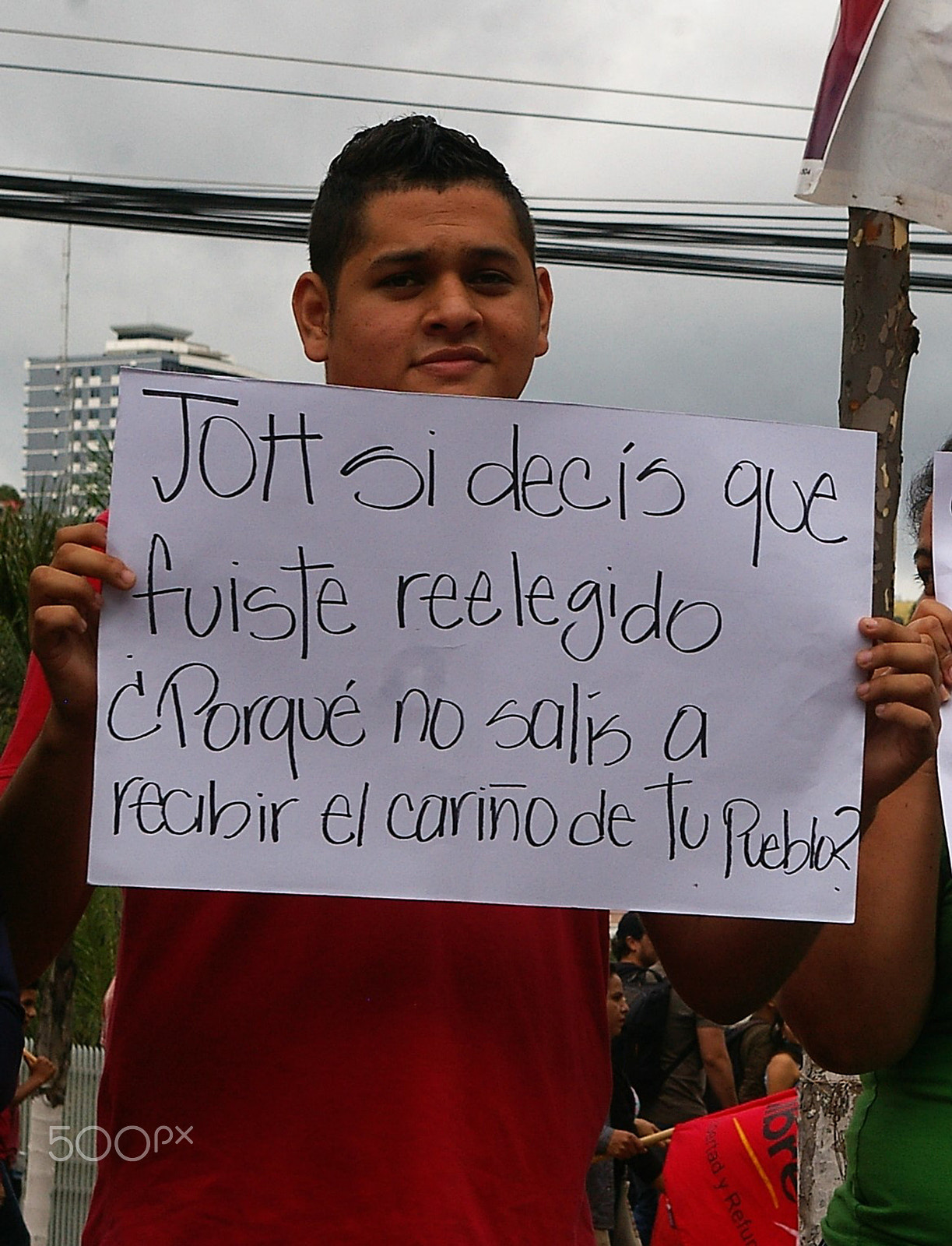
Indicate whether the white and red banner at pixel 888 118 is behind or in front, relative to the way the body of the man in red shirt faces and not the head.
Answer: behind

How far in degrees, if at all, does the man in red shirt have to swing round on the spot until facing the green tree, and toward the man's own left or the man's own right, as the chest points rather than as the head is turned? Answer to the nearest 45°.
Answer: approximately 180°

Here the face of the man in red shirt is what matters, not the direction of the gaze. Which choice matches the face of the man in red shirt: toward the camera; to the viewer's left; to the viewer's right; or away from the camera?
toward the camera

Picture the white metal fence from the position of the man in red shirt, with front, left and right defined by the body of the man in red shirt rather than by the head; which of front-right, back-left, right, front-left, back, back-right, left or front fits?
back

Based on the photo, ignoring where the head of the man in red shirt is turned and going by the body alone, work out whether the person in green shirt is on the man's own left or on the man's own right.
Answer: on the man's own left

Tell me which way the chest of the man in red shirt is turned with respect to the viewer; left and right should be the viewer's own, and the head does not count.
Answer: facing the viewer

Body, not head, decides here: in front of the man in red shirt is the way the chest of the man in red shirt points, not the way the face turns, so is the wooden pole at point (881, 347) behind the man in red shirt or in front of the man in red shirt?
behind

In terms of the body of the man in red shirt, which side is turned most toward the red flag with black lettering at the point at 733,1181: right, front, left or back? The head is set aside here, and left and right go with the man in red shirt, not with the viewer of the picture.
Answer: back

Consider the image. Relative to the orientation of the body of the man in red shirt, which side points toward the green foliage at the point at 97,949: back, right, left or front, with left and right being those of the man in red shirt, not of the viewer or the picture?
back
